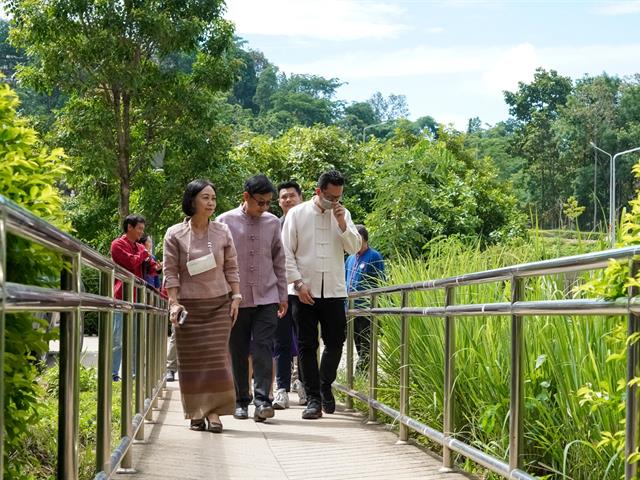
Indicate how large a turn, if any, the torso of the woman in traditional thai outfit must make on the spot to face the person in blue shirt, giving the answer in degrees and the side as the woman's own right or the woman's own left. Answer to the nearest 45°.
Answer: approximately 135° to the woman's own left

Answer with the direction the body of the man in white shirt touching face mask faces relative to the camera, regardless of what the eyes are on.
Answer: toward the camera

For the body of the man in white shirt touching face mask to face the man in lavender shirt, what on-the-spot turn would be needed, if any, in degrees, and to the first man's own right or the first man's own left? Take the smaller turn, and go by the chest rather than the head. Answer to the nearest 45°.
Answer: approximately 45° to the first man's own right

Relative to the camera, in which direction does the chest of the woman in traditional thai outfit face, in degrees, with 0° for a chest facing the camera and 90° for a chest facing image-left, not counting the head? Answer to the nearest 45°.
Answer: approximately 0°

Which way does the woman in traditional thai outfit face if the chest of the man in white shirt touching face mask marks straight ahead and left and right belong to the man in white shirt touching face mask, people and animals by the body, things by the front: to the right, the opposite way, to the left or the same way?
the same way

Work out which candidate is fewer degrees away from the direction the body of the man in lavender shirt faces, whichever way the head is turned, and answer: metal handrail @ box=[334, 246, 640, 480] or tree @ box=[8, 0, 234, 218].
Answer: the metal handrail

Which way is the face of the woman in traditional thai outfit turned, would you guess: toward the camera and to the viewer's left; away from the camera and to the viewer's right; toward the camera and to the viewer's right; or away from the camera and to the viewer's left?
toward the camera and to the viewer's right

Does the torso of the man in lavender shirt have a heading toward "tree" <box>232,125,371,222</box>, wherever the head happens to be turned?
no

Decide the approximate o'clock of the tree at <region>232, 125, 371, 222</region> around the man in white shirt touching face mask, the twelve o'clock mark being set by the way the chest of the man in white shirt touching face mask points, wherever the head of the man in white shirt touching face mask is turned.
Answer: The tree is roughly at 6 o'clock from the man in white shirt touching face mask.

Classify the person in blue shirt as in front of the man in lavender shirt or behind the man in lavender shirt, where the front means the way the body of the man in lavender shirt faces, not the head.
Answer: behind

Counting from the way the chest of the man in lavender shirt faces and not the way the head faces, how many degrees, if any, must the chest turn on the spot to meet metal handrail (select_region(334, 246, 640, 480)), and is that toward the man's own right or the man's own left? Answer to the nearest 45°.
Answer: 0° — they already face it

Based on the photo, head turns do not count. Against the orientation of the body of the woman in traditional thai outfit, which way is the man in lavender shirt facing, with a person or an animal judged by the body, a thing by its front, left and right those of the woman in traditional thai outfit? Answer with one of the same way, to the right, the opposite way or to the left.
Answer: the same way

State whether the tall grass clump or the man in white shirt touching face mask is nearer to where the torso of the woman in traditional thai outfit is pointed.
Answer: the tall grass clump

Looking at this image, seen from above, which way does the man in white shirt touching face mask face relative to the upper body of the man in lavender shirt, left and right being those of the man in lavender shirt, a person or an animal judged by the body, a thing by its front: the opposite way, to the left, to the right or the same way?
the same way

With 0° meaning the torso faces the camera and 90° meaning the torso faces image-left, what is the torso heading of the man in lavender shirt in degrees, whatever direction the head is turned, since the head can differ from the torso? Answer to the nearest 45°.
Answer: approximately 0°
